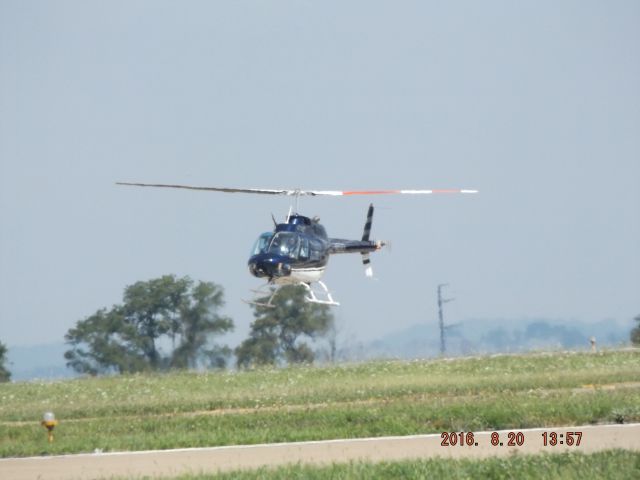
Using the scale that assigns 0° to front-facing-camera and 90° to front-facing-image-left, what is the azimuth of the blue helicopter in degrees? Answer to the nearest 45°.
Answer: approximately 45°
